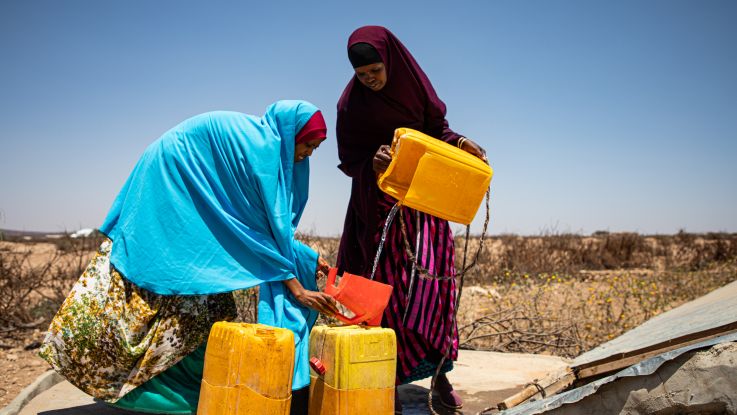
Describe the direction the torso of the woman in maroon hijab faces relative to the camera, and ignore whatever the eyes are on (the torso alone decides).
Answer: toward the camera

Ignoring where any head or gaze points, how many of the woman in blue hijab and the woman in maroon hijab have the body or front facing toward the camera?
1

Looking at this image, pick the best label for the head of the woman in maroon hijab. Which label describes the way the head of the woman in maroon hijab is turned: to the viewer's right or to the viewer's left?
to the viewer's left

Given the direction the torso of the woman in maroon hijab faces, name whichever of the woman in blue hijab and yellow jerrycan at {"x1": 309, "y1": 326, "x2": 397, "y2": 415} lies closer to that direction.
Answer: the yellow jerrycan

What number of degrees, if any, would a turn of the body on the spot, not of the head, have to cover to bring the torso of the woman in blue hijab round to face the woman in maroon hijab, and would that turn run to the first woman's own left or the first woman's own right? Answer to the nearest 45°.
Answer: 0° — they already face them

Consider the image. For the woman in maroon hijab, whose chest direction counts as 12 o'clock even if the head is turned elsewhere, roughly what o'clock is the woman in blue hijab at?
The woman in blue hijab is roughly at 2 o'clock from the woman in maroon hijab.

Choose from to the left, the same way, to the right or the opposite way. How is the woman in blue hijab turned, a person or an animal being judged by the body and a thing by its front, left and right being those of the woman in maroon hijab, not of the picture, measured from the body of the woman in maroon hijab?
to the left

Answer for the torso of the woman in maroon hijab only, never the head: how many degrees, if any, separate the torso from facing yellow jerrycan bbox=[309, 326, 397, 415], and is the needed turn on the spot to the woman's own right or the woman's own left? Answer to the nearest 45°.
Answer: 0° — they already face it

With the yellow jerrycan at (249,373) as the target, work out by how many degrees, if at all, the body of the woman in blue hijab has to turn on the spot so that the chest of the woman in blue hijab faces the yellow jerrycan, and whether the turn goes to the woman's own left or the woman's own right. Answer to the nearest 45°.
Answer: approximately 90° to the woman's own right

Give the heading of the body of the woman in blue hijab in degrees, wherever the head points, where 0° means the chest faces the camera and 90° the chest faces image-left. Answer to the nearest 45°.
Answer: approximately 270°
